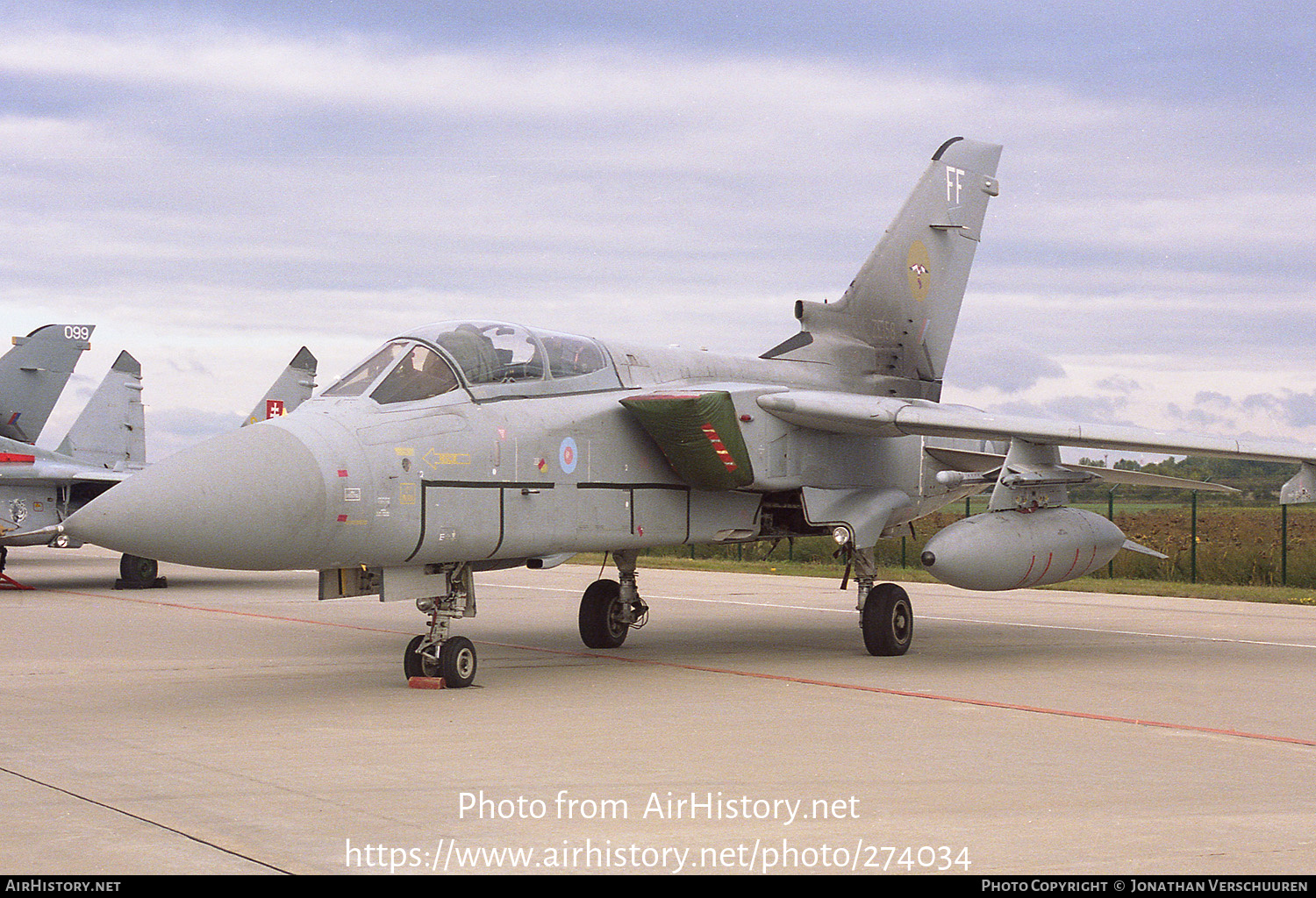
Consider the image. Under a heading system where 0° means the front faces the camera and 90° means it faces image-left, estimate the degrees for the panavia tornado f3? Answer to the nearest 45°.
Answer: approximately 45°

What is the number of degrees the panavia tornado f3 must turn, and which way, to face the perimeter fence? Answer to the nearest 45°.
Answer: approximately 180°

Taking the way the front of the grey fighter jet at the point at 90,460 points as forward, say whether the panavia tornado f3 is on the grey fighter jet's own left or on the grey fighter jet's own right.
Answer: on the grey fighter jet's own left

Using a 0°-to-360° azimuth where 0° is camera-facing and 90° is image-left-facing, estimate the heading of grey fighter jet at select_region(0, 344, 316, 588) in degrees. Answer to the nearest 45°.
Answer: approximately 45°
